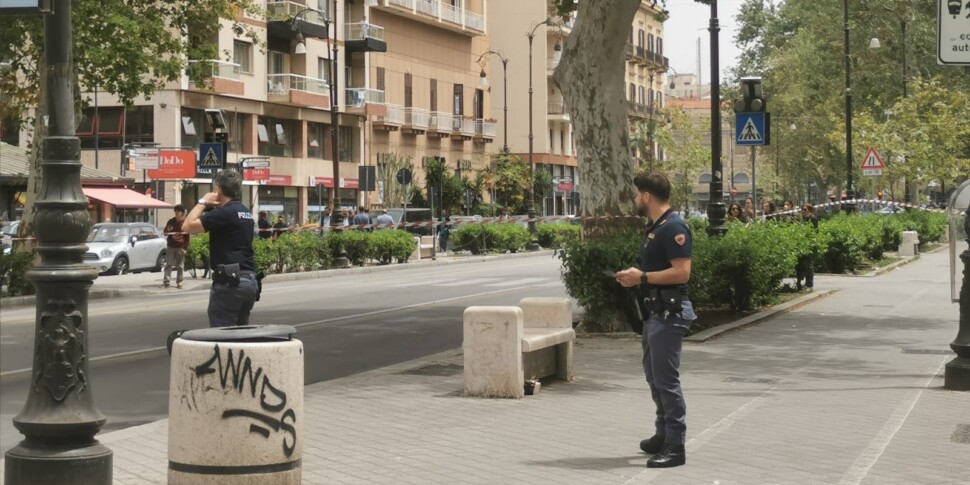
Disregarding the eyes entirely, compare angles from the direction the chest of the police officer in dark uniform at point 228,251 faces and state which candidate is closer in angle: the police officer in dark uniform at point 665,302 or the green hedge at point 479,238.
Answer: the green hedge

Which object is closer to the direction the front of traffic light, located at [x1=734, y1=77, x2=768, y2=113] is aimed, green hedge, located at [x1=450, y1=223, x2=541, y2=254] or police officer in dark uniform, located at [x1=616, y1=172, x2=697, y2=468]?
the police officer in dark uniform

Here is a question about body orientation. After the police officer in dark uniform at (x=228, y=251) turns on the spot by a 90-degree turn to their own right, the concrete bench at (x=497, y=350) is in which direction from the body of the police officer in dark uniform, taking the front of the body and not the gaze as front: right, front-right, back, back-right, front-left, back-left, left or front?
front-right

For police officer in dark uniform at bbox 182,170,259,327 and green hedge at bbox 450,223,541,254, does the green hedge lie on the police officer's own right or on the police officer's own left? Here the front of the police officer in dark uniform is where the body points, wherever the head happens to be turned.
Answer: on the police officer's own right

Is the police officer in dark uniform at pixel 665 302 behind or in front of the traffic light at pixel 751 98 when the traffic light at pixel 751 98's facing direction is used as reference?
in front

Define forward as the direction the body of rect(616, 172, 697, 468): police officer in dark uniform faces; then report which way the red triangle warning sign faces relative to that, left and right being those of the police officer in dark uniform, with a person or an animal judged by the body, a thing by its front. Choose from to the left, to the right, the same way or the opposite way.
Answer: to the left

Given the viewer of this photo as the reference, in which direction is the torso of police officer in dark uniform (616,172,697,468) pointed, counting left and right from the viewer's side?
facing to the left of the viewer

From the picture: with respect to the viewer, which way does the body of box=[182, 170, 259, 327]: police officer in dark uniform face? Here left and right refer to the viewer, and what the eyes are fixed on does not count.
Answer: facing away from the viewer and to the left of the viewer

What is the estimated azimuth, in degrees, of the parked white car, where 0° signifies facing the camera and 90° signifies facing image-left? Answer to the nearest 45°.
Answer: approximately 45°

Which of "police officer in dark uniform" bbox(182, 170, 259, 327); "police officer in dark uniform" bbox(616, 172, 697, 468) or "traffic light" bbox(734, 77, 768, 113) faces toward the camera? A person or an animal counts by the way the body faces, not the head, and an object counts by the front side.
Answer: the traffic light

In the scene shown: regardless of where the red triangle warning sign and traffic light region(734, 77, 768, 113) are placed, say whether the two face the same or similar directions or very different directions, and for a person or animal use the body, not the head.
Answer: same or similar directions

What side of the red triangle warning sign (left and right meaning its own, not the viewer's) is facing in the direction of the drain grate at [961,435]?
front

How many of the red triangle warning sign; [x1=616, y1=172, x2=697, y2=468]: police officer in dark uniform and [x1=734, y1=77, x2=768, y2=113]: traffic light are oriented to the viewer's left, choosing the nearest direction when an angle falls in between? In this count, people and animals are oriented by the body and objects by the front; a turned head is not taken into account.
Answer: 1

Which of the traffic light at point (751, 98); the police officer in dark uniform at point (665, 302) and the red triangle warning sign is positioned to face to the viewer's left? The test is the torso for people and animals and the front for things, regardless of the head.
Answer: the police officer in dark uniform

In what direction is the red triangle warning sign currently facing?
toward the camera

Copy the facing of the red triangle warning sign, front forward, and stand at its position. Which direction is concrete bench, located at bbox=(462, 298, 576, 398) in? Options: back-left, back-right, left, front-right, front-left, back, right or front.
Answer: front

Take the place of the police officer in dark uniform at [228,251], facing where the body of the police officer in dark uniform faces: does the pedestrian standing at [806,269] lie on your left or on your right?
on your right

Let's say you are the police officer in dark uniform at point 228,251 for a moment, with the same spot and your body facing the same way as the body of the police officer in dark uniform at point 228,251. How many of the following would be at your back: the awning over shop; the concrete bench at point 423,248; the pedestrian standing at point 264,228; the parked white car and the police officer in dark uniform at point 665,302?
1
